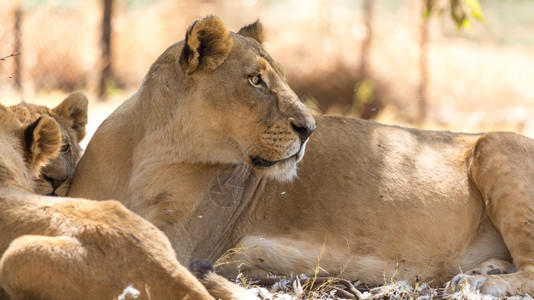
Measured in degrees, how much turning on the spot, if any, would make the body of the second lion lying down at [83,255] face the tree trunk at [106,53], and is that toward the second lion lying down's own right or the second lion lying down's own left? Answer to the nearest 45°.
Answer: approximately 90° to the second lion lying down's own right

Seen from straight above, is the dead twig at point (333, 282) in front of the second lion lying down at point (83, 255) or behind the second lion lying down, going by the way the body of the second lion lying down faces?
behind

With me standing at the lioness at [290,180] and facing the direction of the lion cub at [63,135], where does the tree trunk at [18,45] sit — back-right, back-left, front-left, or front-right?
front-right

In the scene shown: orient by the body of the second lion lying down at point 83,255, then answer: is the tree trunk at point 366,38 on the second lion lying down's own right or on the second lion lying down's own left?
on the second lion lying down's own right

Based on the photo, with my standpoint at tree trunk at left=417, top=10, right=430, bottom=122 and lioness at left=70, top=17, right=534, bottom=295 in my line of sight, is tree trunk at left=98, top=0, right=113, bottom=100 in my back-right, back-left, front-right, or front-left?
front-right

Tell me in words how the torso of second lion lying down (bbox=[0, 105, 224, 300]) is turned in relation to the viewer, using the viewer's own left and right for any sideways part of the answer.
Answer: facing to the left of the viewer

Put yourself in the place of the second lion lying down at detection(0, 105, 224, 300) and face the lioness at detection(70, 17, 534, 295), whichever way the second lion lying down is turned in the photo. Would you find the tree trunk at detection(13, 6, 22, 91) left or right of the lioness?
left
